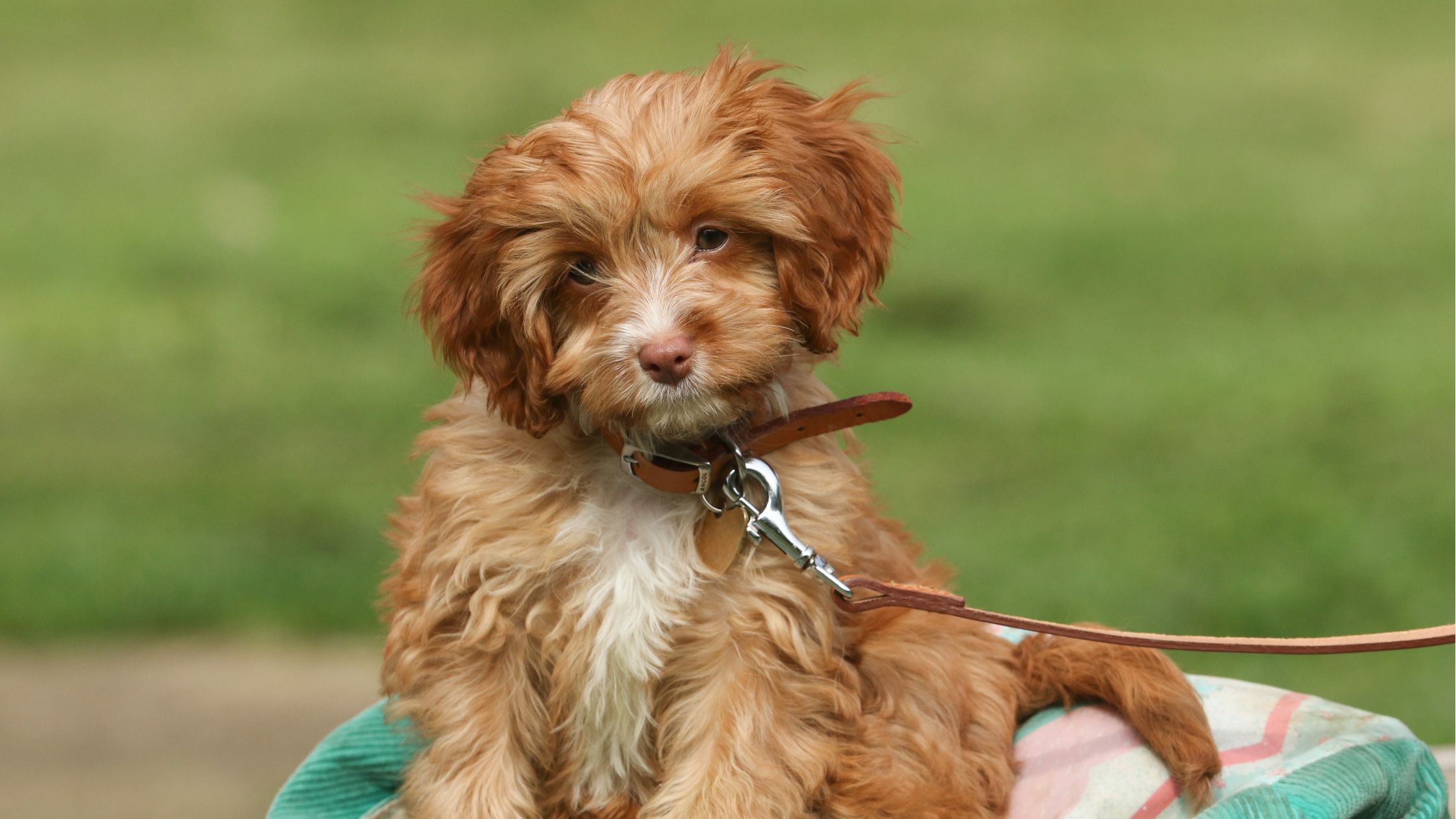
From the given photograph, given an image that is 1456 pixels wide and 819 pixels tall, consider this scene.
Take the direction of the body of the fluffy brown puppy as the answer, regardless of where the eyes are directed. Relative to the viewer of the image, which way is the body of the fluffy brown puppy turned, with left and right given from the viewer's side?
facing the viewer and to the left of the viewer
